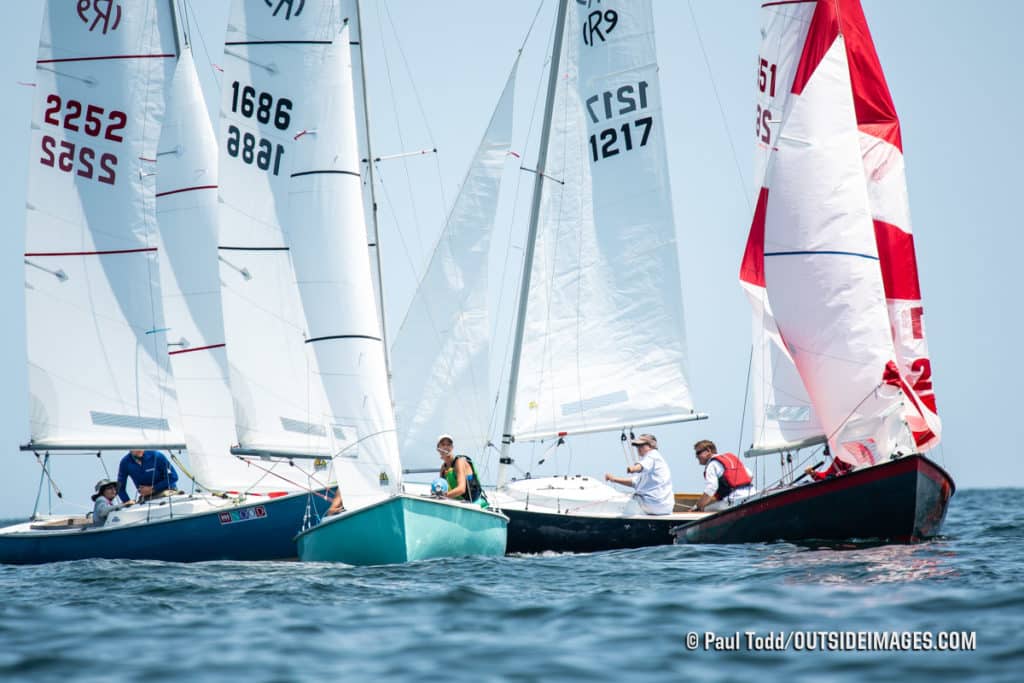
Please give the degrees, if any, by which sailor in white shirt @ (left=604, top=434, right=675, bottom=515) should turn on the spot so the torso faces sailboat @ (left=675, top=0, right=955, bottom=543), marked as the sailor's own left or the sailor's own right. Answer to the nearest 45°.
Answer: approximately 180°

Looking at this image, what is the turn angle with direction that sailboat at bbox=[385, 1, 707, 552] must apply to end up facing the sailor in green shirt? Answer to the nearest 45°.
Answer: approximately 45° to its left

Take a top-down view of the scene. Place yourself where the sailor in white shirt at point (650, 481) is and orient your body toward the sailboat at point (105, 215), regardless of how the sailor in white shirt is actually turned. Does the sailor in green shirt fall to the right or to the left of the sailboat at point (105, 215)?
left

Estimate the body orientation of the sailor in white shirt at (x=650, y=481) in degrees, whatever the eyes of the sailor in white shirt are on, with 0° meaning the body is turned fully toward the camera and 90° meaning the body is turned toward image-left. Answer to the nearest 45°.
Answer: approximately 90°

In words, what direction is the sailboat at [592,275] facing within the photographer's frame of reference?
facing to the left of the viewer

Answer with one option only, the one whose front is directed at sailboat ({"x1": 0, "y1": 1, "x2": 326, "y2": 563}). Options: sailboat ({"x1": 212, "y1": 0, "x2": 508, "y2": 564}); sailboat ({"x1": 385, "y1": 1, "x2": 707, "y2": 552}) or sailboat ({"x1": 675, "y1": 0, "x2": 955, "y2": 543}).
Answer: sailboat ({"x1": 385, "y1": 1, "x2": 707, "y2": 552})

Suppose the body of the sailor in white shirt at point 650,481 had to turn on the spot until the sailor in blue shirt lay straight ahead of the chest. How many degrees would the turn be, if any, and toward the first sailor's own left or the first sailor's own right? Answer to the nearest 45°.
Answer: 0° — they already face them
